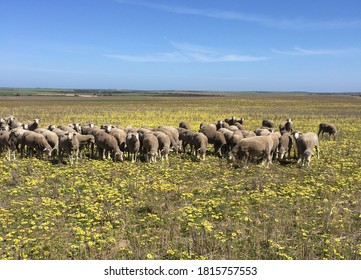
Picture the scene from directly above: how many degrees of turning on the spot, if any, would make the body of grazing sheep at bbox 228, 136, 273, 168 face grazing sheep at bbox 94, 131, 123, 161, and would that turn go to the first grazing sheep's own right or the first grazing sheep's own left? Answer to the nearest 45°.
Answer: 0° — it already faces it

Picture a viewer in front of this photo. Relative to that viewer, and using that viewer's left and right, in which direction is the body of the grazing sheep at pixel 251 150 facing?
facing to the left of the viewer
